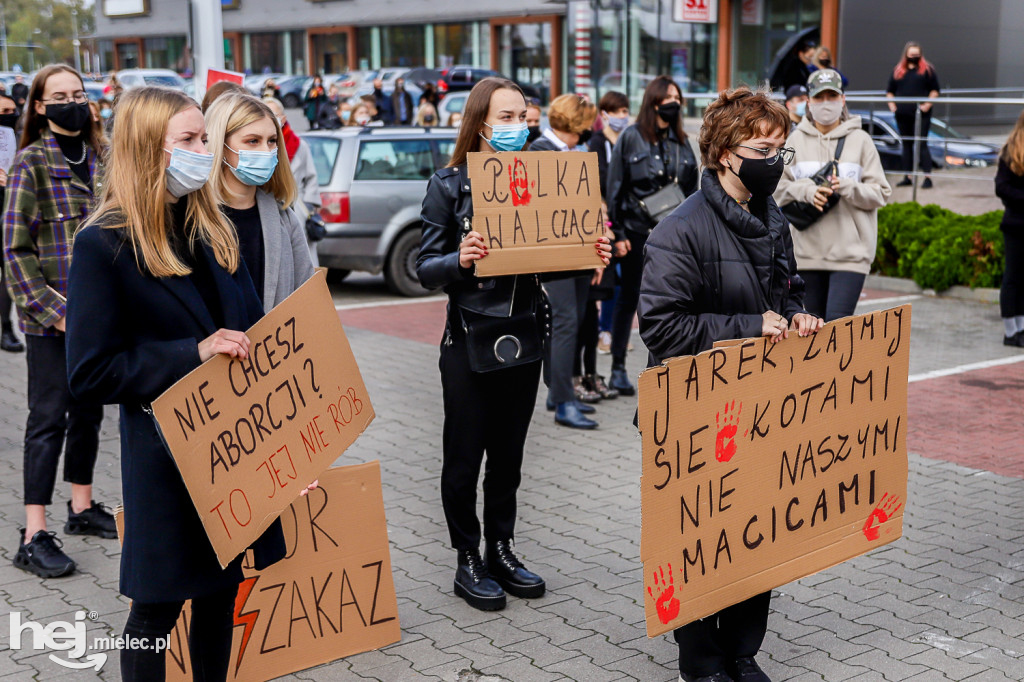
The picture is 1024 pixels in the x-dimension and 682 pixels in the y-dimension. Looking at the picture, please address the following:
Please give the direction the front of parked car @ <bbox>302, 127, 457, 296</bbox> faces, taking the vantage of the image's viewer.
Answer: facing away from the viewer and to the right of the viewer

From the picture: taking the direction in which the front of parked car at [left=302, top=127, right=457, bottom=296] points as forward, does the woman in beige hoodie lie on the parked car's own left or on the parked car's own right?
on the parked car's own right

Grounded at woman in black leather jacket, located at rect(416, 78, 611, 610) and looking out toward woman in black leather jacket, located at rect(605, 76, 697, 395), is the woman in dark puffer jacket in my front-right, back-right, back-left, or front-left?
back-right

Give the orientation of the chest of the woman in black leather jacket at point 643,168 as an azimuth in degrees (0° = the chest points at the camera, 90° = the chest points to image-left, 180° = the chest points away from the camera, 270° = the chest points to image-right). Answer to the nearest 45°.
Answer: approximately 315°

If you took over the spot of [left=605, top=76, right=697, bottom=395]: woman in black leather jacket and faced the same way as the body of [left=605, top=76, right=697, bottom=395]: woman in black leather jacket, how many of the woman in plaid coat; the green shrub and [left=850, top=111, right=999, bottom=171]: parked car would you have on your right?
1

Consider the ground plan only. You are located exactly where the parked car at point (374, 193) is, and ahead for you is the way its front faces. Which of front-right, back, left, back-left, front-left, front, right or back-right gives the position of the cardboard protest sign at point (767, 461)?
back-right

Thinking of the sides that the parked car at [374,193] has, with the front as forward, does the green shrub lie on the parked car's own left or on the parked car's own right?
on the parked car's own right

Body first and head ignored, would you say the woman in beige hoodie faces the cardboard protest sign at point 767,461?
yes

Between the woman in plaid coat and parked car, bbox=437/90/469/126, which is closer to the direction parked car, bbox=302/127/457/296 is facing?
the parked car
